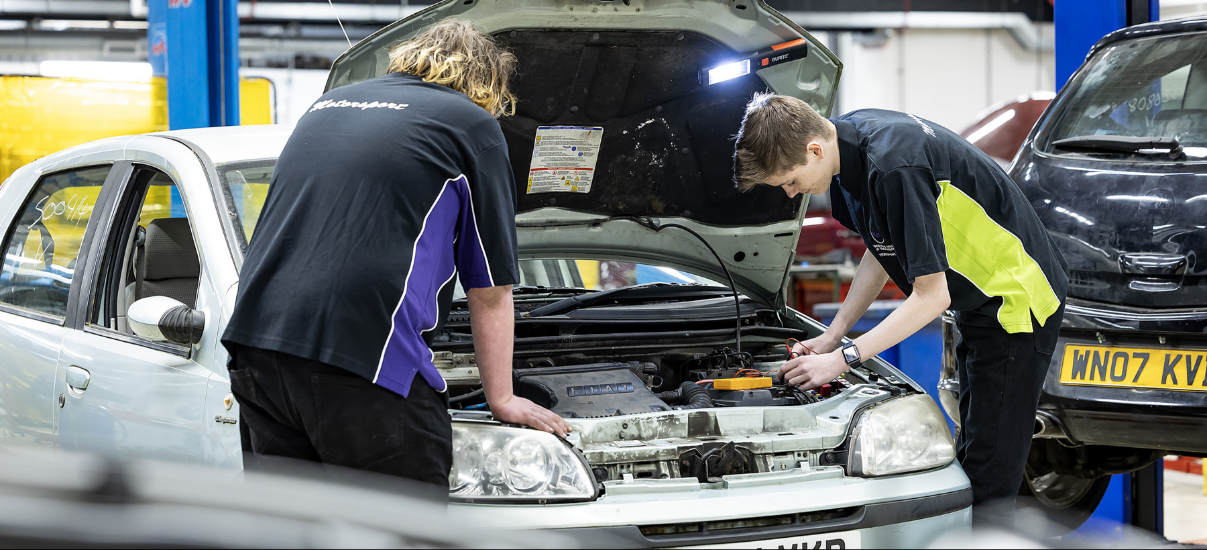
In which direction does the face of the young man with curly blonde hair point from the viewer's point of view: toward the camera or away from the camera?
away from the camera

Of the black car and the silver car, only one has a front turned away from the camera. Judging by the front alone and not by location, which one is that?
the black car

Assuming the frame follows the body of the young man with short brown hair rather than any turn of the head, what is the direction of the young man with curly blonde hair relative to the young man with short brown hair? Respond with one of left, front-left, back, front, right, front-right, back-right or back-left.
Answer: front-left

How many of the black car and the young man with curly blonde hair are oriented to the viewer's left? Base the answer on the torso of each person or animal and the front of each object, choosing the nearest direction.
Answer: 0

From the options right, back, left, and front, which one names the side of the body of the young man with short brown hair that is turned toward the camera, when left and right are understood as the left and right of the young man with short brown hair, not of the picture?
left

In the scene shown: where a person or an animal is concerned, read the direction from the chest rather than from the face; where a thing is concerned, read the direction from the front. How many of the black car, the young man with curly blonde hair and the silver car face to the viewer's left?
0

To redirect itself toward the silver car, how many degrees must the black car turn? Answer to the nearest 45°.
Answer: approximately 135° to its left

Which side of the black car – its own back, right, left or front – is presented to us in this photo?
back

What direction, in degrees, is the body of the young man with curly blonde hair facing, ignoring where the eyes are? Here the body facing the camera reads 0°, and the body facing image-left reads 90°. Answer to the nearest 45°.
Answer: approximately 225°

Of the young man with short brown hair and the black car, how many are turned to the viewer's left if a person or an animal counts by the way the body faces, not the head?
1

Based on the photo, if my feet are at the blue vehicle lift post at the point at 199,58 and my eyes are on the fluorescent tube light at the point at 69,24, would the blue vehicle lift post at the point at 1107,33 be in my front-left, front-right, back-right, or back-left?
back-right

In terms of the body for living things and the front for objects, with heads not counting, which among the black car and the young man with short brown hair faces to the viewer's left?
the young man with short brown hair
